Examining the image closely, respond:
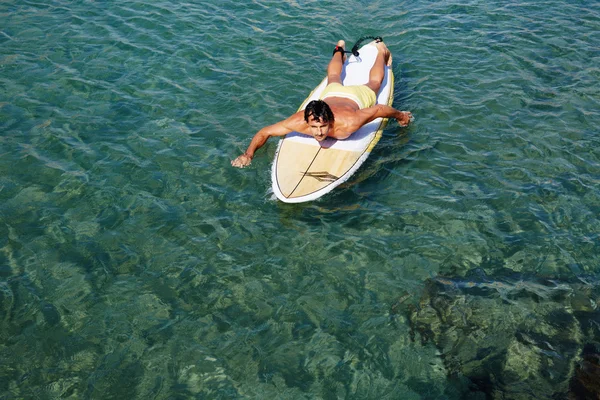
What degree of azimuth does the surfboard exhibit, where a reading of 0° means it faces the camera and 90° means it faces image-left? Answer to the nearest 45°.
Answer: approximately 45°

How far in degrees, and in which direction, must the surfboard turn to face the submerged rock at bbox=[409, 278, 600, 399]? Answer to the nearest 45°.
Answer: approximately 90° to its left
